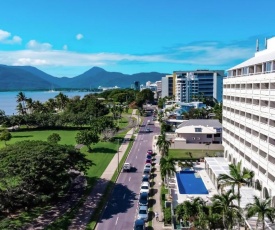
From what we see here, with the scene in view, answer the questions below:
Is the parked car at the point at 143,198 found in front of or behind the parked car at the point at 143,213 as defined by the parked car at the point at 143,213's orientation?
behind

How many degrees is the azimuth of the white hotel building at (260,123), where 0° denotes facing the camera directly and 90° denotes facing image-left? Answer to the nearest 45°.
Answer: approximately 45°

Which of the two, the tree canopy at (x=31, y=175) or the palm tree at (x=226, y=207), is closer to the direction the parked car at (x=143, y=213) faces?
the palm tree

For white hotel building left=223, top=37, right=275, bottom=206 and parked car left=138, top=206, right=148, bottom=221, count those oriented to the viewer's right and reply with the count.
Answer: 0

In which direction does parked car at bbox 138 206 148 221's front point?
toward the camera

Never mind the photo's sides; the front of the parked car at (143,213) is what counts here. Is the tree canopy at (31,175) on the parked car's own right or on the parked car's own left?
on the parked car's own right

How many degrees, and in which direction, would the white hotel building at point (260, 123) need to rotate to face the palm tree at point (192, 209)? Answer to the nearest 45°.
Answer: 0° — it already faces it

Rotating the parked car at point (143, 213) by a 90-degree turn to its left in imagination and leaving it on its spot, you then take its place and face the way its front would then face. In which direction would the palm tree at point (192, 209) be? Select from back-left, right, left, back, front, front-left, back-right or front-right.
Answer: front-right

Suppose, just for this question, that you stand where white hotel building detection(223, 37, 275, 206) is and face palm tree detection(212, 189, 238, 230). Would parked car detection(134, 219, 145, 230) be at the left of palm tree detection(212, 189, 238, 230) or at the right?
right

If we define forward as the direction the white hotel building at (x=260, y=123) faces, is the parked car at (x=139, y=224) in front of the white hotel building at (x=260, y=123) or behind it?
in front
